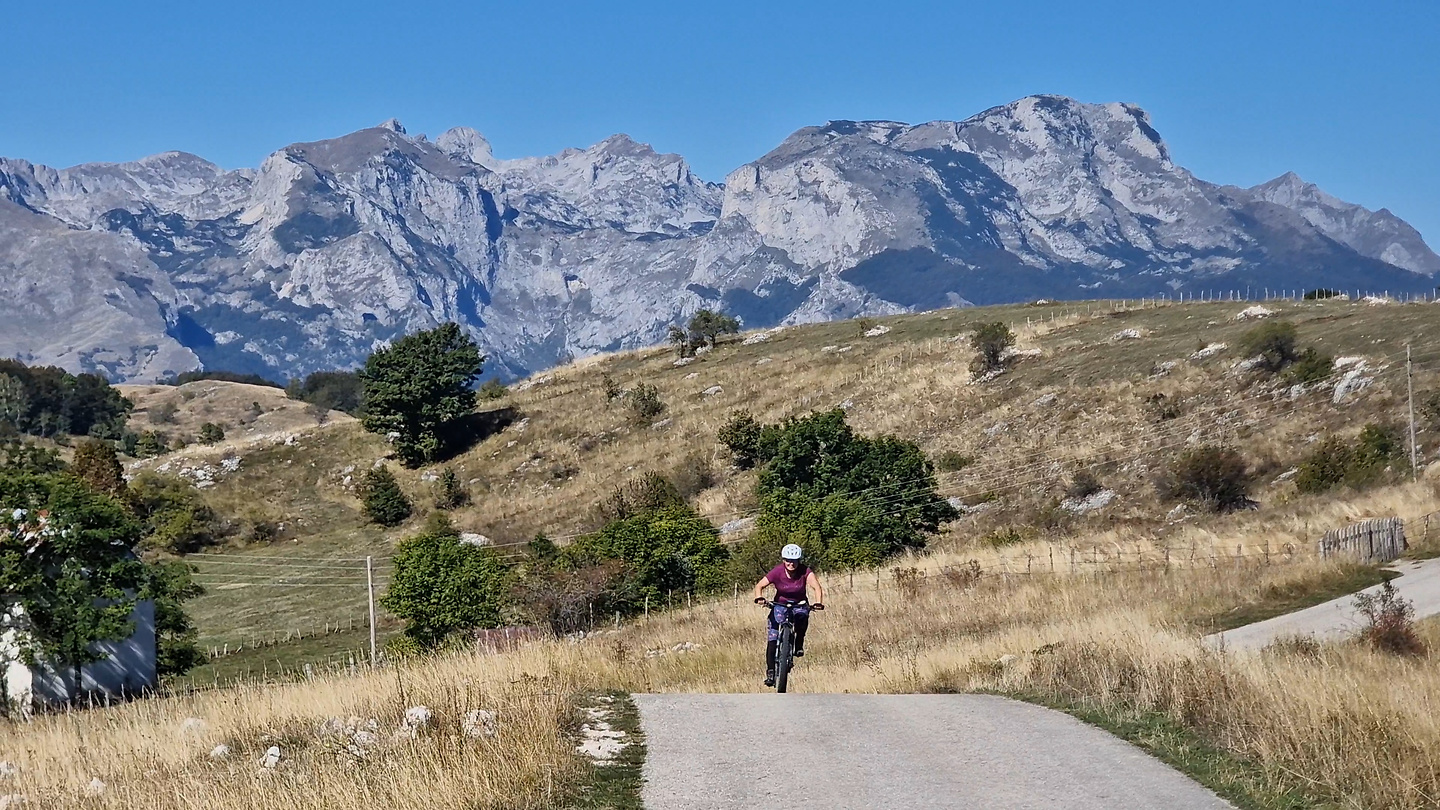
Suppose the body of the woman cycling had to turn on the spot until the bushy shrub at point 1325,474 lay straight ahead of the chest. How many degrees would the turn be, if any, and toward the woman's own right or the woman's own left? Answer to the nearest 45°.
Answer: approximately 135° to the woman's own left

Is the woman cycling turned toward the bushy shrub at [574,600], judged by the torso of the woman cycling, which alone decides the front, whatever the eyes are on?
no

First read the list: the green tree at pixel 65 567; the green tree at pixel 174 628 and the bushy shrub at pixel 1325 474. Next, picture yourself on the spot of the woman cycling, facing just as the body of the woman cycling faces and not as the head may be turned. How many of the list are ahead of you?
0

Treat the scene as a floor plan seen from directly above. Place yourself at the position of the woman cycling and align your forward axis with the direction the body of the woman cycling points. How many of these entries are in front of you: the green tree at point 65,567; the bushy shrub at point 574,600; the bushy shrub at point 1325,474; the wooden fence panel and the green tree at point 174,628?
0

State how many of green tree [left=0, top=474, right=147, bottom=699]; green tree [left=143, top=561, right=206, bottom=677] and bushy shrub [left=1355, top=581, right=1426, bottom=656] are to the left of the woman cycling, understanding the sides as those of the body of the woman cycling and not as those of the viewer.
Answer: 1

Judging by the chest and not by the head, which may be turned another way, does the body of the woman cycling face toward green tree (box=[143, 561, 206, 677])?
no

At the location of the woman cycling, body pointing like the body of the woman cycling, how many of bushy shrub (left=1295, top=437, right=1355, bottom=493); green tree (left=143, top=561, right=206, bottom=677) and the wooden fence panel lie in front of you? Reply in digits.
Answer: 0

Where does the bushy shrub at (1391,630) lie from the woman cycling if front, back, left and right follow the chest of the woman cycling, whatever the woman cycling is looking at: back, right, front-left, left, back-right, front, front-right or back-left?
left

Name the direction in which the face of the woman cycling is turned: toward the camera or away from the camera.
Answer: toward the camera

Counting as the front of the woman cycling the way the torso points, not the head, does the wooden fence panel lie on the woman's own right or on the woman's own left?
on the woman's own left

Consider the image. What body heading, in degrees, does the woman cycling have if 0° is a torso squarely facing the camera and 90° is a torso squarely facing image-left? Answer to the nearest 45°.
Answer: approximately 0°

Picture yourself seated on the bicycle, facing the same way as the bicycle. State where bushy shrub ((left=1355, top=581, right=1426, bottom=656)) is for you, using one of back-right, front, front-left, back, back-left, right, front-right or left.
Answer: left

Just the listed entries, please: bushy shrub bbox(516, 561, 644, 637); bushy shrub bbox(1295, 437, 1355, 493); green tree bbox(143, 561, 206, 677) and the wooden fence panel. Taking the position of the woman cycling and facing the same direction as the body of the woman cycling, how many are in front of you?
0

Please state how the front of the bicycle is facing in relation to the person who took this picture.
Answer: facing the viewer

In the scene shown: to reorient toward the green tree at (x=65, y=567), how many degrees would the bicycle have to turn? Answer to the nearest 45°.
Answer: approximately 135° to its right

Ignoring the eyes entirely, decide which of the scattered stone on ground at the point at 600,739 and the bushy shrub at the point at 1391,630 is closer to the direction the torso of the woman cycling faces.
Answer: the scattered stone on ground

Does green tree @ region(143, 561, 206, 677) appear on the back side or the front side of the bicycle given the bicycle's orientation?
on the back side

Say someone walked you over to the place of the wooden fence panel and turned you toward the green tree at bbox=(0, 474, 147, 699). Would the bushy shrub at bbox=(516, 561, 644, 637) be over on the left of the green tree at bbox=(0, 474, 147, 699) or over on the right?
right

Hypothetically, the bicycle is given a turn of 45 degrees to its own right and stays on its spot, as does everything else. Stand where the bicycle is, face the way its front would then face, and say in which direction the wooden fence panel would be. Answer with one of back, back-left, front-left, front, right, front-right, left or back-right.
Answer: back
